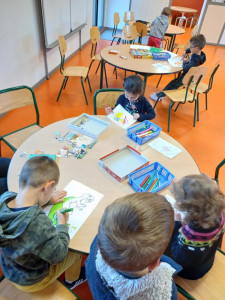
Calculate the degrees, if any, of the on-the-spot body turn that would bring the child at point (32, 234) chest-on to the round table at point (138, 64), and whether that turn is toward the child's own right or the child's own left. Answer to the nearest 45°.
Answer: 0° — they already face it

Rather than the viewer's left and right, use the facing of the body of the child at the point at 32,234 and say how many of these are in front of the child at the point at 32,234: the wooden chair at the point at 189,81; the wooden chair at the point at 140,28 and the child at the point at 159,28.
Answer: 3

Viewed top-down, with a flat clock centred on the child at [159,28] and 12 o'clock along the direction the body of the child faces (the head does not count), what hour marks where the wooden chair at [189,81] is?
The wooden chair is roughly at 4 o'clock from the child.

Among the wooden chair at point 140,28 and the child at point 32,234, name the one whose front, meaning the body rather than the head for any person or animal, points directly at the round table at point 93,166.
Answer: the child

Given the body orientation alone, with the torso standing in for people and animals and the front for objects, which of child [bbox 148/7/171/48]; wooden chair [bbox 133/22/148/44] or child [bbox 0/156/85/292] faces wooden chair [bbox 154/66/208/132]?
child [bbox 0/156/85/292]

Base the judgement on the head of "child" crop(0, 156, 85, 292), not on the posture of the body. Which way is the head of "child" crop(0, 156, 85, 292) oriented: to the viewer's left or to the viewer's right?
to the viewer's right
